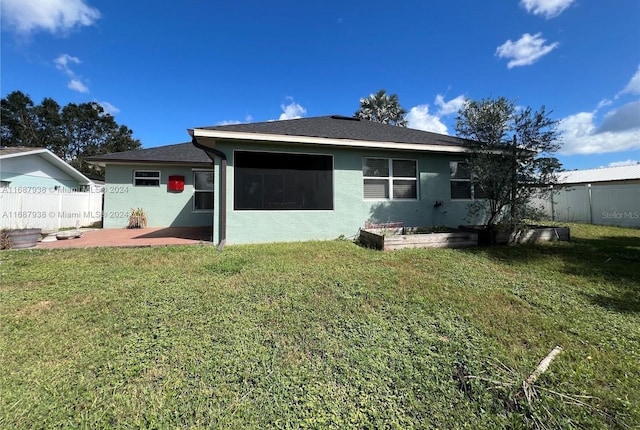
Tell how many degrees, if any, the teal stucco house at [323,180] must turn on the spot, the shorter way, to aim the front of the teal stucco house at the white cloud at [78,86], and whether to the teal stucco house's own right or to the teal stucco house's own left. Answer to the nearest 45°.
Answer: approximately 45° to the teal stucco house's own left

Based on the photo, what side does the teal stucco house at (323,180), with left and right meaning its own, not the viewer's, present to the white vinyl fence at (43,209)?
left

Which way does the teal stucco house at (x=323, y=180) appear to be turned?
away from the camera

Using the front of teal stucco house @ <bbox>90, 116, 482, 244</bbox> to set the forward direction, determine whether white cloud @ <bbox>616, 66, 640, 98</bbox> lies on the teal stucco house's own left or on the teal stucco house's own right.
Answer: on the teal stucco house's own right

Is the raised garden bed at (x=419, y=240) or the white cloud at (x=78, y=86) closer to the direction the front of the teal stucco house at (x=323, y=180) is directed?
the white cloud

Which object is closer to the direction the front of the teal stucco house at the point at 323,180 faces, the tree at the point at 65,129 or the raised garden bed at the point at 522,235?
the tree

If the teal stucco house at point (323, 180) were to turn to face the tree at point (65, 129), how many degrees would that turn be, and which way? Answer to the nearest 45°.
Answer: approximately 45° to its left

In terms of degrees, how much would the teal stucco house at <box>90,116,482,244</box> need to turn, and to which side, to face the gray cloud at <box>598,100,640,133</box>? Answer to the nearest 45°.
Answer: approximately 90° to its right

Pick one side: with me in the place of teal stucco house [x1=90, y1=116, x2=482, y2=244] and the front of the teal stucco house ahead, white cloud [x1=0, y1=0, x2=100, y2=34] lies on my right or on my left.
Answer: on my left

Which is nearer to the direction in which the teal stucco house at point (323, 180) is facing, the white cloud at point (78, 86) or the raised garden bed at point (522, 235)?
the white cloud
